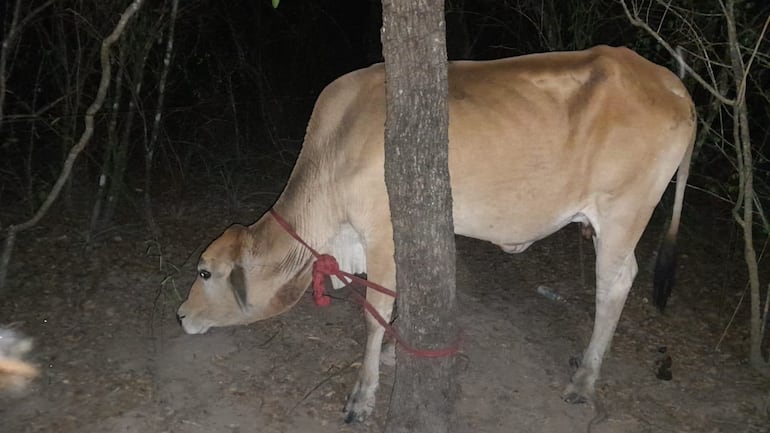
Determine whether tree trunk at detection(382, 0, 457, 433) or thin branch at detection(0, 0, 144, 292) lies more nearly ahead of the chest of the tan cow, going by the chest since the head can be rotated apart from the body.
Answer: the thin branch

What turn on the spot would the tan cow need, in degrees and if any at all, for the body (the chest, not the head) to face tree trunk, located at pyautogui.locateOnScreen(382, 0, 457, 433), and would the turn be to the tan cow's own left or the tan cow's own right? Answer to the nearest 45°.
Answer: approximately 90° to the tan cow's own left

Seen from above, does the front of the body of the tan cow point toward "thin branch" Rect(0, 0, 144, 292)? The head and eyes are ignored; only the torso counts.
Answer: no

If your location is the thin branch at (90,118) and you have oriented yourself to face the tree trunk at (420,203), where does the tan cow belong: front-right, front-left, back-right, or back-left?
front-left

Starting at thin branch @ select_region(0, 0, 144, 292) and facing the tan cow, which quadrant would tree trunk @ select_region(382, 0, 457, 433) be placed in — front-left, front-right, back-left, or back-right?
front-right

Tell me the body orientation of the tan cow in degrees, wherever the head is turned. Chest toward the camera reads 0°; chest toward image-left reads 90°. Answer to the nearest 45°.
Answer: approximately 90°
